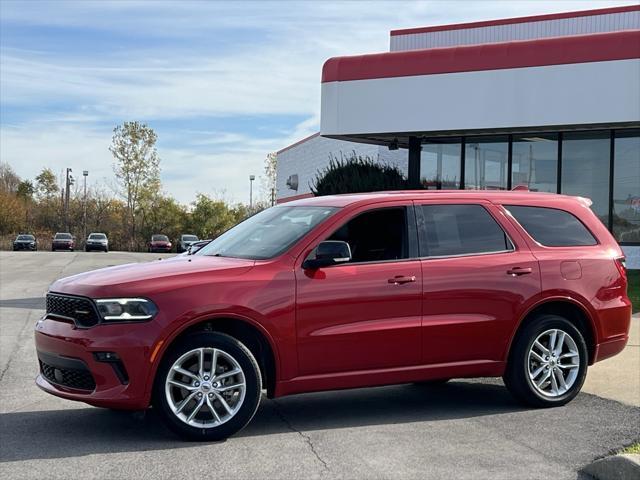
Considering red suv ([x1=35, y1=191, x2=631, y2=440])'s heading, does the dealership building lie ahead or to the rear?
to the rear

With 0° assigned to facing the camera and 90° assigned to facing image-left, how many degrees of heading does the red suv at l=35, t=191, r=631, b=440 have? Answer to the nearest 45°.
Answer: approximately 45°

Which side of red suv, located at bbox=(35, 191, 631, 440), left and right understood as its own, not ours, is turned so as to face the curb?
left
